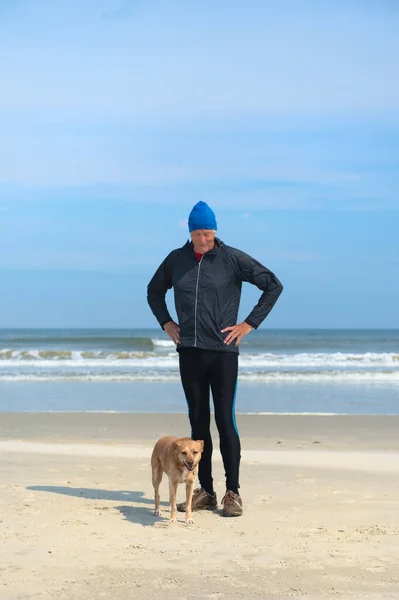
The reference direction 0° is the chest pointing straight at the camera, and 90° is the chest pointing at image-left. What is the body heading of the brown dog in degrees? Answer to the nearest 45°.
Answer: approximately 315°
